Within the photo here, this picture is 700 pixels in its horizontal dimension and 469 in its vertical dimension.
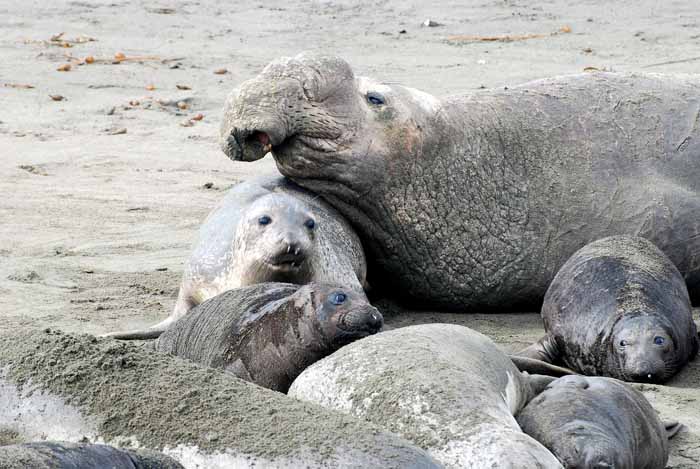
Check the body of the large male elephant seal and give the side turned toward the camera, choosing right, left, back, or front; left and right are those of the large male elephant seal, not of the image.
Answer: left

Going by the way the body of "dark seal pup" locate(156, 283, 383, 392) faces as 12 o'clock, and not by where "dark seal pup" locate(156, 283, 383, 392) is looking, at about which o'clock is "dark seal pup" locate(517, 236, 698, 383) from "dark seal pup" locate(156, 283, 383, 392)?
"dark seal pup" locate(517, 236, 698, 383) is roughly at 11 o'clock from "dark seal pup" locate(156, 283, 383, 392).

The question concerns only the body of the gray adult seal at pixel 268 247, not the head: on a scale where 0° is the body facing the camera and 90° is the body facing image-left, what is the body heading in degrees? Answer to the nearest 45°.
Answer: approximately 0°

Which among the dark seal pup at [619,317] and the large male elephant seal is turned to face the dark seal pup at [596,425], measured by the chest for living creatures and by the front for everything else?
the dark seal pup at [619,317]

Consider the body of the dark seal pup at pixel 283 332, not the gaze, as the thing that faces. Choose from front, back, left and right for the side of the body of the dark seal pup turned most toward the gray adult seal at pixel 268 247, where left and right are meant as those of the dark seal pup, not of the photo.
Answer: left

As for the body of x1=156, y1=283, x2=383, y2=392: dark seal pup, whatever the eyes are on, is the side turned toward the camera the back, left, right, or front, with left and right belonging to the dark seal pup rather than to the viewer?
right

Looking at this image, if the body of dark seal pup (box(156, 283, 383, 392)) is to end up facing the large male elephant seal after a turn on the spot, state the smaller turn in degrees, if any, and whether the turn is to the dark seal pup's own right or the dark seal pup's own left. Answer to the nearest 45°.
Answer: approximately 45° to the dark seal pup's own left

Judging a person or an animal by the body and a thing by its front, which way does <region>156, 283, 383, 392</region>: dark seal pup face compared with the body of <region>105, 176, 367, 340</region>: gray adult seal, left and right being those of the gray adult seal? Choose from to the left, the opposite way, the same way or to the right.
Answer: to the left
